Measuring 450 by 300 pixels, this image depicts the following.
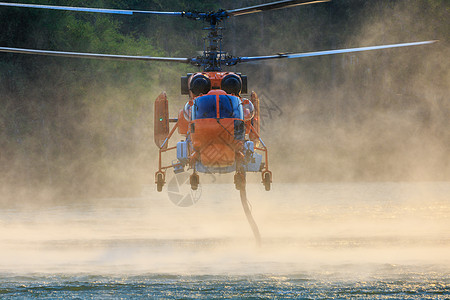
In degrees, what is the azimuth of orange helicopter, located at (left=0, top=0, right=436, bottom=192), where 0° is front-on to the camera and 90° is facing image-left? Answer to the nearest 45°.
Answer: approximately 0°
